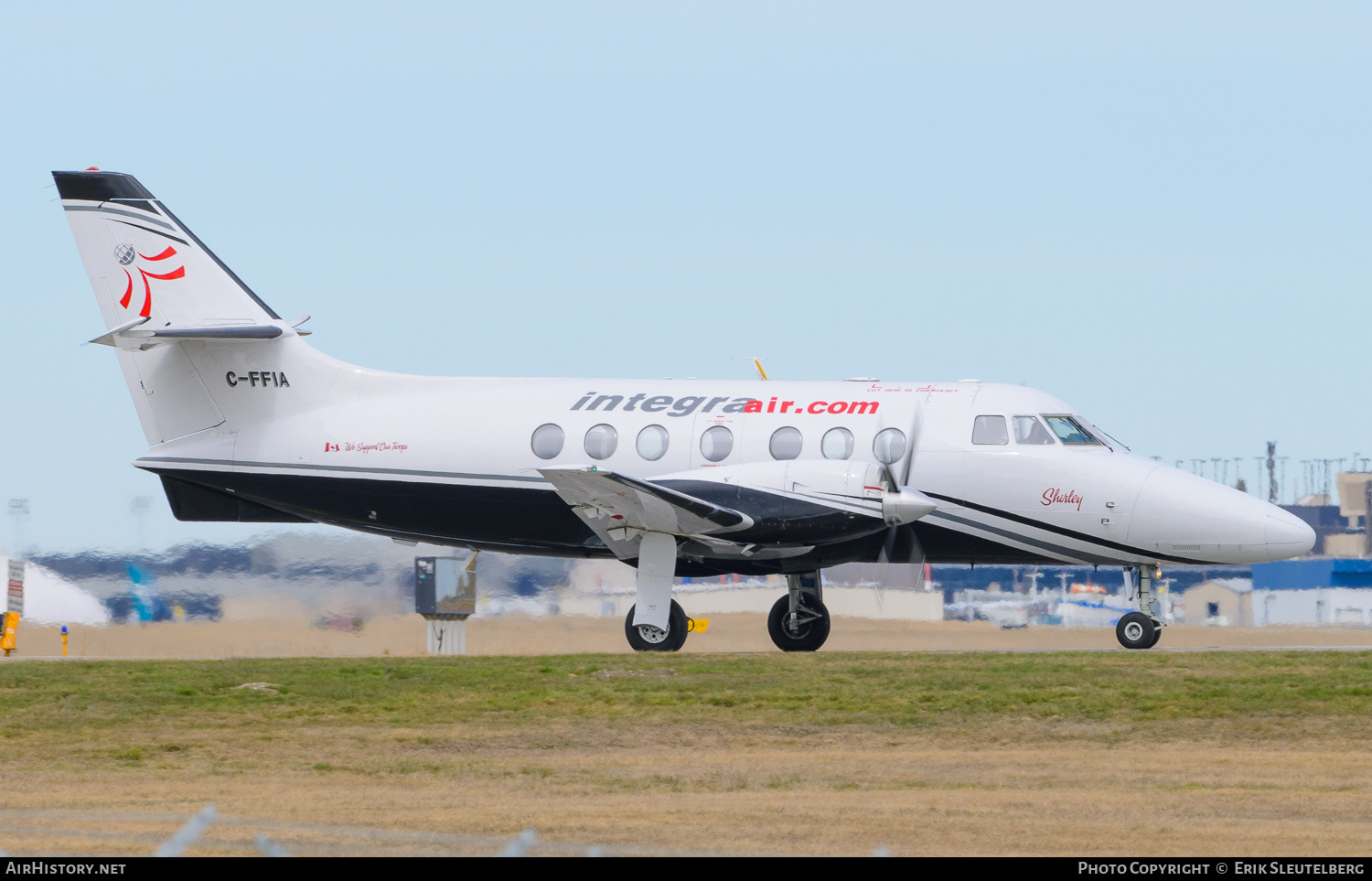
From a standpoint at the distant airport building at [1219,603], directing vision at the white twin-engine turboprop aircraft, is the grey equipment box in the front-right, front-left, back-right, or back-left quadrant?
front-right

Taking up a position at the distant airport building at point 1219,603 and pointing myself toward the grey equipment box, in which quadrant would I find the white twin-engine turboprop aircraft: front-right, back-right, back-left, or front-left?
front-left

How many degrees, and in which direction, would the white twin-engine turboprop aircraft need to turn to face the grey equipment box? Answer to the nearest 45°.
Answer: approximately 135° to its left

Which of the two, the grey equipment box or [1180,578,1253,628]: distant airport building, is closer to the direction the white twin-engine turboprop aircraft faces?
the distant airport building

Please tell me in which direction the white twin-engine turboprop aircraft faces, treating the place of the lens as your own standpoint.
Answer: facing to the right of the viewer

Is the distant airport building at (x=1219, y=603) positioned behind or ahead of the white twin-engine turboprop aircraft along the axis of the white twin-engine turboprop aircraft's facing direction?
ahead
